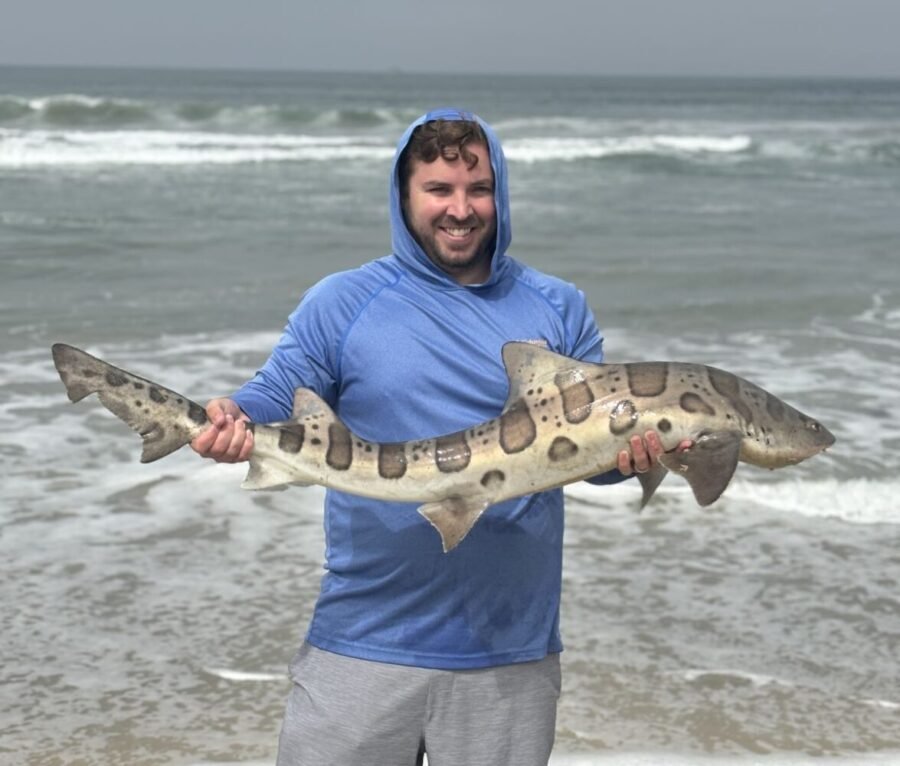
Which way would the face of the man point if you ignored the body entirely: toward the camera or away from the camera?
toward the camera

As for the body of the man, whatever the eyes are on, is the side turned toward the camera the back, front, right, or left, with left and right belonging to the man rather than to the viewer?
front

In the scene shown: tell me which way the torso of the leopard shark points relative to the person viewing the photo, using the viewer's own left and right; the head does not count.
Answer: facing to the right of the viewer
